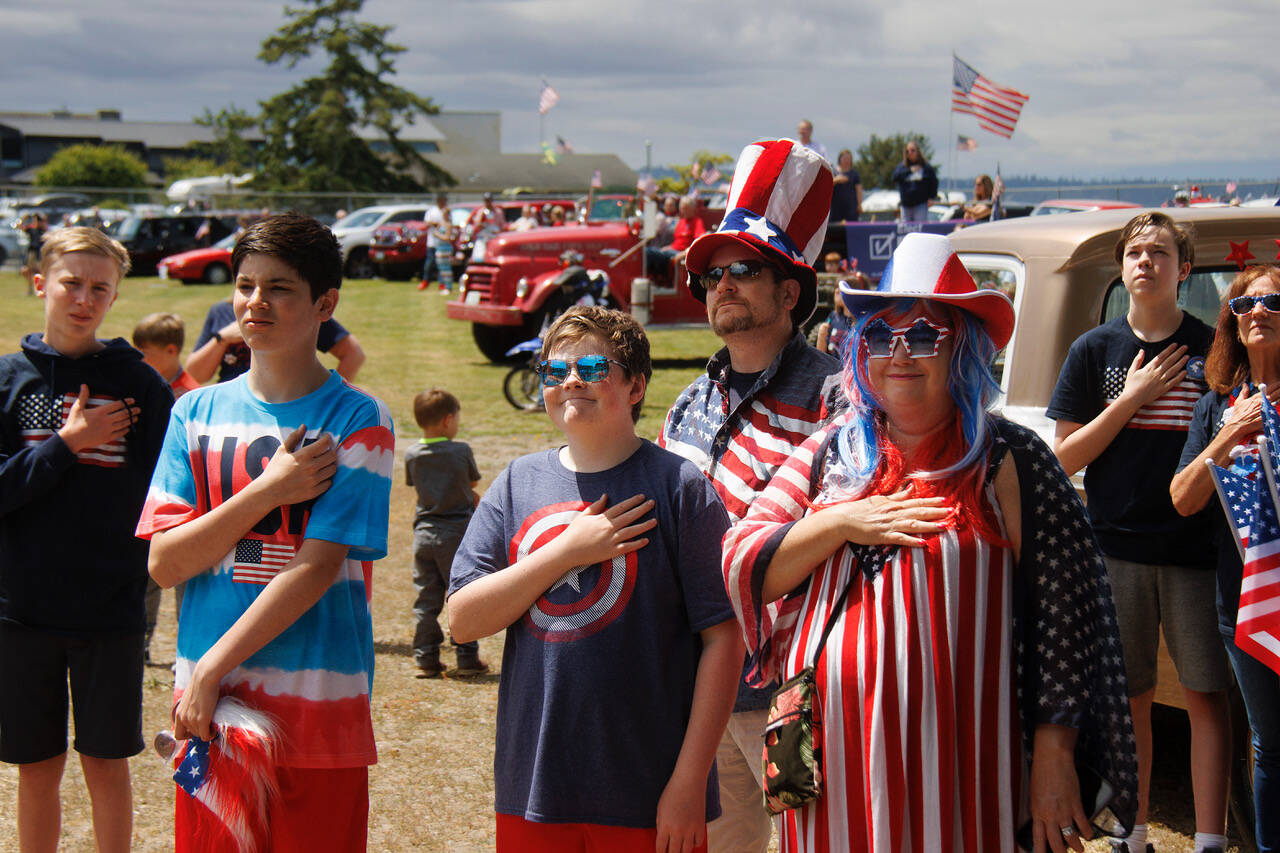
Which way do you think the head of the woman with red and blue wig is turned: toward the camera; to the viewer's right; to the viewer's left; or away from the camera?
toward the camera

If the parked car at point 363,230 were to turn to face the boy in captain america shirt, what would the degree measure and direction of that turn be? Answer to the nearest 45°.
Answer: approximately 45° to its left

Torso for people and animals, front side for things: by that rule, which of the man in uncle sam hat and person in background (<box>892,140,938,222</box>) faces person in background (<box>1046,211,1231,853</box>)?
person in background (<box>892,140,938,222</box>)

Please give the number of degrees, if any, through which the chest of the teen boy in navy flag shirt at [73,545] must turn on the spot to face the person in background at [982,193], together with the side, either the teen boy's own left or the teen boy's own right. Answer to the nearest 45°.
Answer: approximately 135° to the teen boy's own left

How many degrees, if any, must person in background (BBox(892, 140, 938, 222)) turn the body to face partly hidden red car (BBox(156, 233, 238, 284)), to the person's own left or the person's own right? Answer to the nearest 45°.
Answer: approximately 135° to the person's own right

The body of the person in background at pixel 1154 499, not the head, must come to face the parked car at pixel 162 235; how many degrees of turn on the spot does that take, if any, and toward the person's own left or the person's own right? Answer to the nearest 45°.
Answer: approximately 135° to the person's own right

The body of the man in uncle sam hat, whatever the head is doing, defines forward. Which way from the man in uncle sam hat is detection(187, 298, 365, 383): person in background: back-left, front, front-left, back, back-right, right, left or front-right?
right

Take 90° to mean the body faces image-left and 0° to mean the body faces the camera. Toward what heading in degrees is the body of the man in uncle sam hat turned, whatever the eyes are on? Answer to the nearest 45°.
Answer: approximately 45°

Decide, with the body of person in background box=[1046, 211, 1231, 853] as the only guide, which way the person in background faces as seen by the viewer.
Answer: toward the camera

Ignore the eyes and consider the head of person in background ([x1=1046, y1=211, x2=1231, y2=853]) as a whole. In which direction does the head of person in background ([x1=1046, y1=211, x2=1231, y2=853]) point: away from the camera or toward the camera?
toward the camera

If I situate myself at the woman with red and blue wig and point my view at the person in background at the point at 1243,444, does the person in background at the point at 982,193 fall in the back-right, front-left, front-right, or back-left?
front-left

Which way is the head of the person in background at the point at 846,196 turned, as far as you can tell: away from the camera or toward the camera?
toward the camera

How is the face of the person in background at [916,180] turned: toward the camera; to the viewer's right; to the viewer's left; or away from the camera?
toward the camera

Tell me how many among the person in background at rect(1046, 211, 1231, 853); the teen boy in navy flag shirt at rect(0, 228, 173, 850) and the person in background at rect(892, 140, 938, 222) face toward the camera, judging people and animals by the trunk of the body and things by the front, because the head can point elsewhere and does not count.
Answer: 3

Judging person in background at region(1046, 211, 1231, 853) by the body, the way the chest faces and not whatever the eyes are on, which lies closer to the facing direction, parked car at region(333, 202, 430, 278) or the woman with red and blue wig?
the woman with red and blue wig

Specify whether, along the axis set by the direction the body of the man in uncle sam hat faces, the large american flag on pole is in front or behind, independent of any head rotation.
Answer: behind

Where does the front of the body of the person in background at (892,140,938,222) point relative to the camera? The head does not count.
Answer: toward the camera
